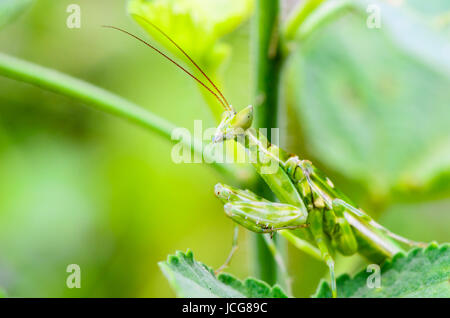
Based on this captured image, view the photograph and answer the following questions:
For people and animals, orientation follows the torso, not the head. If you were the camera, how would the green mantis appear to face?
facing to the left of the viewer

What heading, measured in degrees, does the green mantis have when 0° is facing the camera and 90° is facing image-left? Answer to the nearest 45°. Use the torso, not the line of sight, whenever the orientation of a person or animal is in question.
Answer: approximately 90°
